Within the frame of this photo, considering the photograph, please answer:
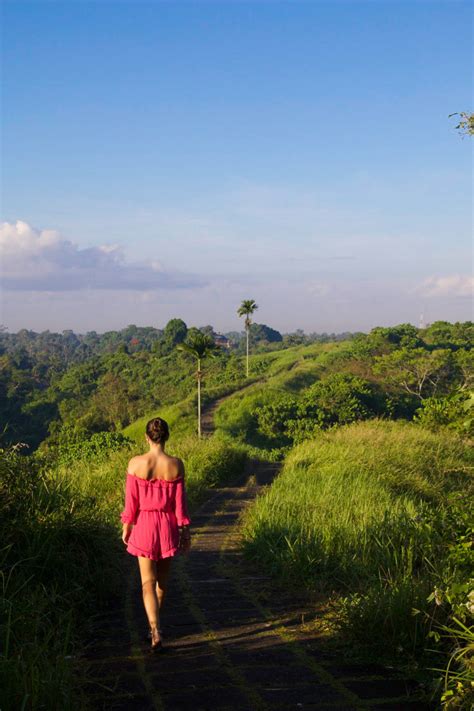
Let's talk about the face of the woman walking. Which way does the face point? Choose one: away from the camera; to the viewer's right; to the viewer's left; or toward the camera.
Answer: away from the camera

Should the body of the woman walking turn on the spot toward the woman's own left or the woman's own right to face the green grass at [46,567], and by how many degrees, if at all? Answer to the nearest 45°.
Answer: approximately 45° to the woman's own left

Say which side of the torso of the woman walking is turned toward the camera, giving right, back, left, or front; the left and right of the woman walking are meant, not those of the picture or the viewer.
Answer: back
